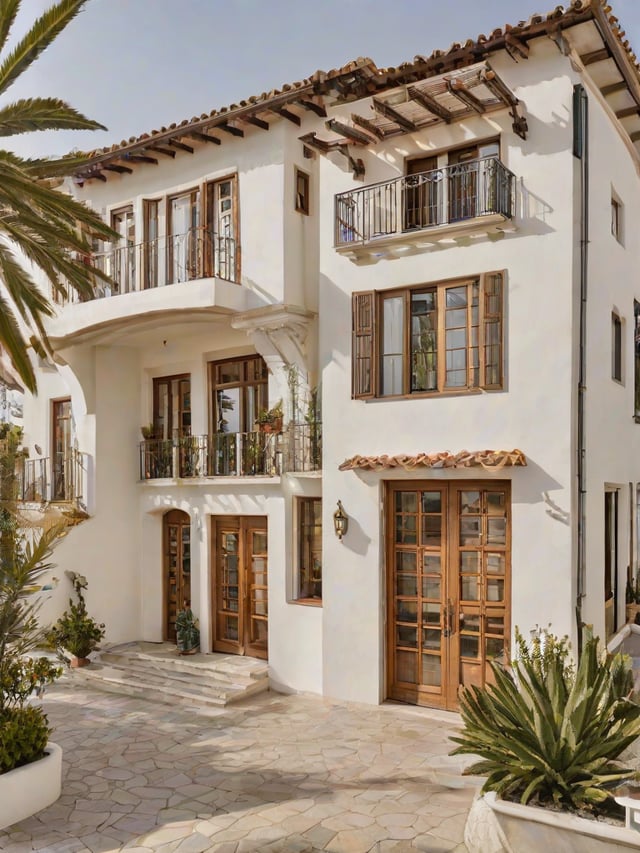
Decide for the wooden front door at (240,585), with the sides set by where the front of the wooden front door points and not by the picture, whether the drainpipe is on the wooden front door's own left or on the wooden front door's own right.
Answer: on the wooden front door's own left

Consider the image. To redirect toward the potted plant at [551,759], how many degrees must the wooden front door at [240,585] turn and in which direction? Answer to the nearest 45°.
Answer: approximately 45° to its left

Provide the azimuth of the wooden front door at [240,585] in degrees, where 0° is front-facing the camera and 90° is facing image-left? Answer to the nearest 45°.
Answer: approximately 45°

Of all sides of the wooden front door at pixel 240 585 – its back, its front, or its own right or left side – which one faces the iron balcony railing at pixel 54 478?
right

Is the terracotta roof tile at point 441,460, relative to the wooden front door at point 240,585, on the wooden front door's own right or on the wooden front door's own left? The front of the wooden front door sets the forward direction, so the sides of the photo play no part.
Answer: on the wooden front door's own left
